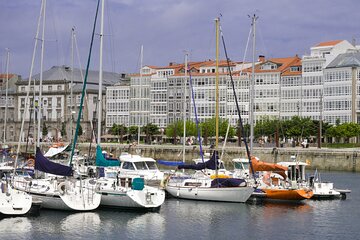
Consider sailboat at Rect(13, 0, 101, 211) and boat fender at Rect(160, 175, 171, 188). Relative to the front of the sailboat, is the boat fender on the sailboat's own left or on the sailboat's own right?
on the sailboat's own right

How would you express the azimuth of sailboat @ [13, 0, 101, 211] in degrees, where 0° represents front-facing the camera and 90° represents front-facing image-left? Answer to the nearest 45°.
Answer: approximately 135°

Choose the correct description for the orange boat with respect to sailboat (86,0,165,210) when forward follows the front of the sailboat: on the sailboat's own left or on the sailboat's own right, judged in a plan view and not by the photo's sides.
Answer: on the sailboat's own right

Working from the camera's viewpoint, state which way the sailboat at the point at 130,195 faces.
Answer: facing away from the viewer and to the left of the viewer

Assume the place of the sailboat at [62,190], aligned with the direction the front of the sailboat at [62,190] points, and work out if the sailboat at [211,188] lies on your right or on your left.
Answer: on your right

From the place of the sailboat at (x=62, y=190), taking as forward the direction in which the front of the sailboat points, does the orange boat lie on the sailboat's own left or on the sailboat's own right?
on the sailboat's own right

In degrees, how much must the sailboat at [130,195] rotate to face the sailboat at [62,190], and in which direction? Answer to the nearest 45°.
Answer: approximately 45° to its left
